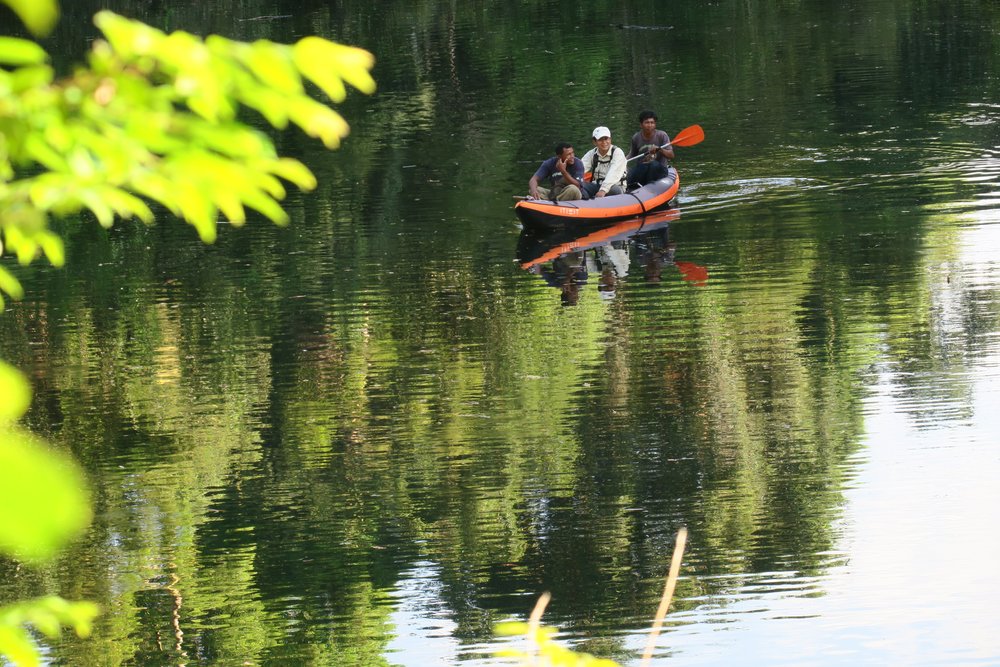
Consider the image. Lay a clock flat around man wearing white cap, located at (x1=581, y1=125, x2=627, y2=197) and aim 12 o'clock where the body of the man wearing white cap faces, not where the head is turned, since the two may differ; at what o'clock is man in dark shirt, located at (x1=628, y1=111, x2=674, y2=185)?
The man in dark shirt is roughly at 6 o'clock from the man wearing white cap.

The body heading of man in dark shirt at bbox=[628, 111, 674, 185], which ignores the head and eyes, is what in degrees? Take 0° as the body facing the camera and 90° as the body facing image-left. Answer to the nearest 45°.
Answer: approximately 45°

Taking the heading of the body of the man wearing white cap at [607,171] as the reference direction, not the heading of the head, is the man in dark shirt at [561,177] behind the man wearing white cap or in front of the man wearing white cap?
in front

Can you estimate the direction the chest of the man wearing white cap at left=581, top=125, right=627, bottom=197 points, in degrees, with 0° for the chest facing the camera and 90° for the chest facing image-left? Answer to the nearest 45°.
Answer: approximately 45°

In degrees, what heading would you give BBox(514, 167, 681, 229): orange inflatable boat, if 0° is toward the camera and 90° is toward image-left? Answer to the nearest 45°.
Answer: approximately 45°

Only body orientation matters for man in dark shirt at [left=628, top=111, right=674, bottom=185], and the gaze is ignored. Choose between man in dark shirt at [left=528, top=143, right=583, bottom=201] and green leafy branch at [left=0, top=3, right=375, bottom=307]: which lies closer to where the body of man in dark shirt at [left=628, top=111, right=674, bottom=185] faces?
the man in dark shirt

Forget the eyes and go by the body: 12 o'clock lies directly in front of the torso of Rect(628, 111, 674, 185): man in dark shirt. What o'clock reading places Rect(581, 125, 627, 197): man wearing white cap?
The man wearing white cap is roughly at 12 o'clock from the man in dark shirt.

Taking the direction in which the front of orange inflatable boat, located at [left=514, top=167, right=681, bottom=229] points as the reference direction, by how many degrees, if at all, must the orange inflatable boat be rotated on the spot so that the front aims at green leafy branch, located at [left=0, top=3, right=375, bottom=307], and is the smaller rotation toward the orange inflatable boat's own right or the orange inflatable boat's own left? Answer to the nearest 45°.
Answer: approximately 45° to the orange inflatable boat's own left

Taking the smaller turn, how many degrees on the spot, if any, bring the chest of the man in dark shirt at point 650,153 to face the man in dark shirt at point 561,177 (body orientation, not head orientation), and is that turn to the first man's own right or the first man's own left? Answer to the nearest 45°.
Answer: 0° — they already face them

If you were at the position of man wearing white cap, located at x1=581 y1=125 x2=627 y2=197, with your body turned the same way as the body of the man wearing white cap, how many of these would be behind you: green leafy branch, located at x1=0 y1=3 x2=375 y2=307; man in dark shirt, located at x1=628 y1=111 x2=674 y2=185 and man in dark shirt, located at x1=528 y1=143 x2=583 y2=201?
1

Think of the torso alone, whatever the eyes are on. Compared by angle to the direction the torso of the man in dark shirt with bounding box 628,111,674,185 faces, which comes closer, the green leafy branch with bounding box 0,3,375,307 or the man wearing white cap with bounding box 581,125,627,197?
the man wearing white cap
